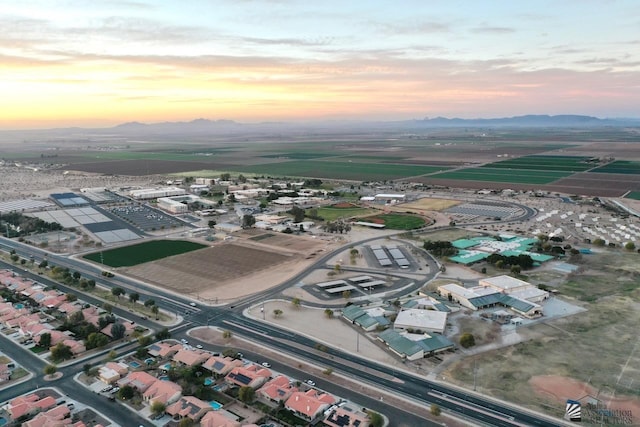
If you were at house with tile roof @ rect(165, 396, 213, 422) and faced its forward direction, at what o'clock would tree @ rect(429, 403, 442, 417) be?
The tree is roughly at 8 o'clock from the house with tile roof.

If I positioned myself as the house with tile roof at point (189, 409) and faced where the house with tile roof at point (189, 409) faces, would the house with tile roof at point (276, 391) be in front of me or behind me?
behind

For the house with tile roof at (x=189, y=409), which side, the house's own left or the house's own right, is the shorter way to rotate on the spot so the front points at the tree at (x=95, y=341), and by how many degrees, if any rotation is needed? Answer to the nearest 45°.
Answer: approximately 90° to the house's own right

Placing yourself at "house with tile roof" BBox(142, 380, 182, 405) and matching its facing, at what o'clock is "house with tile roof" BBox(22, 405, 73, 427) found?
"house with tile roof" BBox(22, 405, 73, 427) is roughly at 1 o'clock from "house with tile roof" BBox(142, 380, 182, 405).

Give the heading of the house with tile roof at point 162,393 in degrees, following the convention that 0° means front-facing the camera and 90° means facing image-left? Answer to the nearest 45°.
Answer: approximately 45°

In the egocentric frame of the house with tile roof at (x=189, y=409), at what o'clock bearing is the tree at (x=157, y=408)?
The tree is roughly at 2 o'clock from the house with tile roof.

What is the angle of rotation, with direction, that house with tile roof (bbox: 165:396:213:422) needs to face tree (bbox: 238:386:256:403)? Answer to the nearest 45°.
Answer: approximately 135° to its left

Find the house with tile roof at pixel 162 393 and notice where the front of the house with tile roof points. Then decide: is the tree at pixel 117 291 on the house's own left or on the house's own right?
on the house's own right

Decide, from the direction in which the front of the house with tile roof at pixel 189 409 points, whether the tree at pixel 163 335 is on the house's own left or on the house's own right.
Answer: on the house's own right

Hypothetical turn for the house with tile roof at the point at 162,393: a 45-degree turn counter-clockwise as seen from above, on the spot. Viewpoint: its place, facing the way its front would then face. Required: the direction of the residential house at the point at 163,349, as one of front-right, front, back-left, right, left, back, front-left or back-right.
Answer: back

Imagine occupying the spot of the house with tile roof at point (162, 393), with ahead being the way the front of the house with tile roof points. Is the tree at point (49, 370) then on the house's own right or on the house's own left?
on the house's own right
